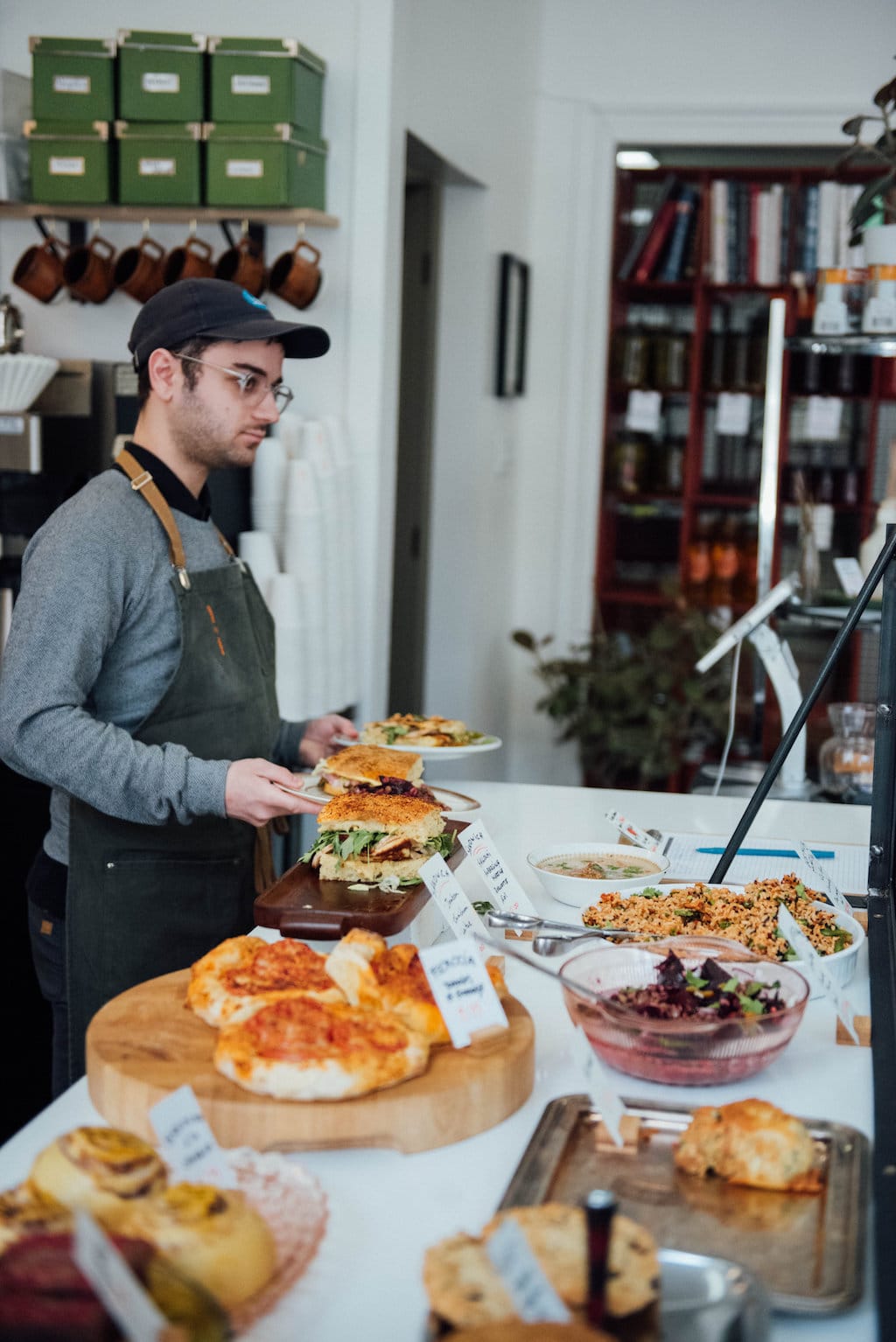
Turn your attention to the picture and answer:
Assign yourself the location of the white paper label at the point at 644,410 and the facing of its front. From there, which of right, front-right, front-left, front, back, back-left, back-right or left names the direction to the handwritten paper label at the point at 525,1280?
front

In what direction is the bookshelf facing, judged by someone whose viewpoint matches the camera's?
facing the viewer

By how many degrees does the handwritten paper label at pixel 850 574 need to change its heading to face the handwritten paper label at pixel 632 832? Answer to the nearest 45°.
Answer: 0° — it already faces it

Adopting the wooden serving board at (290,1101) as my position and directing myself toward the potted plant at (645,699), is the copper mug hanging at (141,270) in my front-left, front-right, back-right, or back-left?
front-left

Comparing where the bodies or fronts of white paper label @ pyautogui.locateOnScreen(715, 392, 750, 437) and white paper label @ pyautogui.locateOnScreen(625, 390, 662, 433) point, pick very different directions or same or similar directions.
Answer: same or similar directions

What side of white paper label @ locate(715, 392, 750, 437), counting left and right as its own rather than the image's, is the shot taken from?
front

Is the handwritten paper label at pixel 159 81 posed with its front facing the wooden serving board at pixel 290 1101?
yes

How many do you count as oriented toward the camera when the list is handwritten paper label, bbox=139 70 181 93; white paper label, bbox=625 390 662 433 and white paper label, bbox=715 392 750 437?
3

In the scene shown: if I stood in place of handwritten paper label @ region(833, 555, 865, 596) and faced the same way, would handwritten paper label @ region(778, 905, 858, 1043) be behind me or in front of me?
in front

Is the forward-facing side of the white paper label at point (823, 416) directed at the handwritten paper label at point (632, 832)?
yes

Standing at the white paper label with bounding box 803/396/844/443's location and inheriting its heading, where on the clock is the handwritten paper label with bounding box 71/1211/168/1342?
the handwritten paper label with bounding box 71/1211/168/1342 is roughly at 12 o'clock from the white paper label with bounding box 803/396/844/443.

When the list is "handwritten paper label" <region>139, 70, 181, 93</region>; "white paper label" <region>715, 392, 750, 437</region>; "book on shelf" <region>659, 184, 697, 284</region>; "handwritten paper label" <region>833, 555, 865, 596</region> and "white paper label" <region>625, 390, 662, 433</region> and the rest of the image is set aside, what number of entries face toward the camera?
5

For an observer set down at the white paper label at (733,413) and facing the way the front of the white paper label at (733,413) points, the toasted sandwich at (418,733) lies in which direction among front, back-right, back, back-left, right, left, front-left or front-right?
front

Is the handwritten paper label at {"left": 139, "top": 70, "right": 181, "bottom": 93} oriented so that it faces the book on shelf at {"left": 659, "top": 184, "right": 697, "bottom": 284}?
no

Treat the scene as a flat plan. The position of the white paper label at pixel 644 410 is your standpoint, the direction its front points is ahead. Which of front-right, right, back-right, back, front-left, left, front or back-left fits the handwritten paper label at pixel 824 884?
front
